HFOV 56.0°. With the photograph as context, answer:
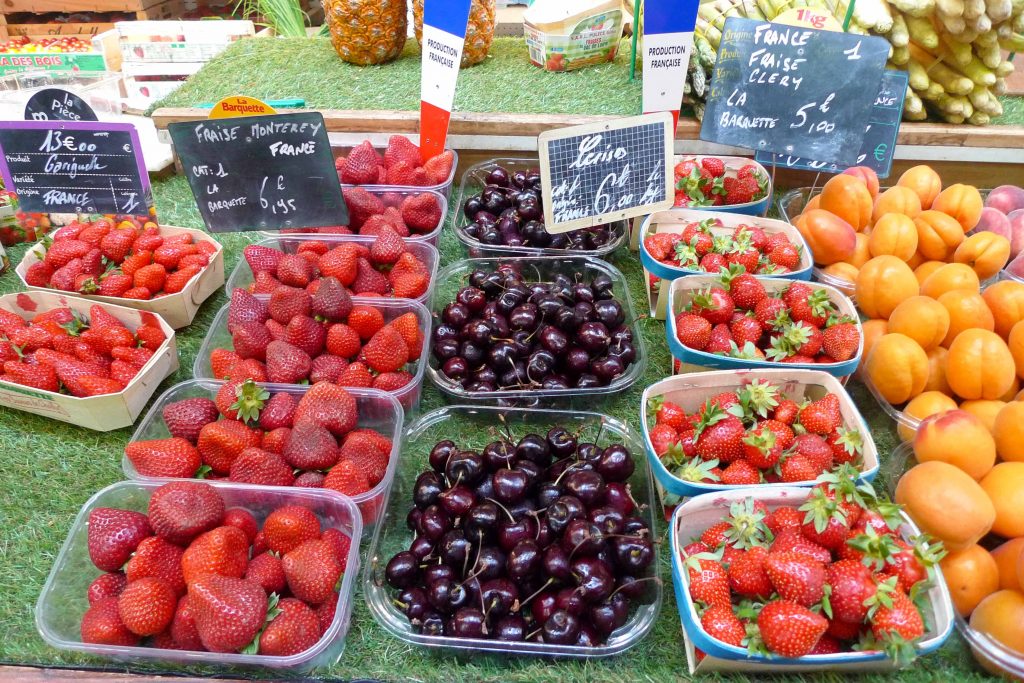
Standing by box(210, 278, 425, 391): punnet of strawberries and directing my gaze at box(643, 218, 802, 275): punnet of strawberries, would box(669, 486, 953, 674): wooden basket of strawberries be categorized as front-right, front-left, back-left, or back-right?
front-right

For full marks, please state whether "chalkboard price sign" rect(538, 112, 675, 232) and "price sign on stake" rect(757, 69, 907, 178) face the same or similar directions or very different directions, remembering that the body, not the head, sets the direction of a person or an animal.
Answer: same or similar directions

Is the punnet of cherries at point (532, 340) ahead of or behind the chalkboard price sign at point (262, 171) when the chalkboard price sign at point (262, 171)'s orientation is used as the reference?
ahead

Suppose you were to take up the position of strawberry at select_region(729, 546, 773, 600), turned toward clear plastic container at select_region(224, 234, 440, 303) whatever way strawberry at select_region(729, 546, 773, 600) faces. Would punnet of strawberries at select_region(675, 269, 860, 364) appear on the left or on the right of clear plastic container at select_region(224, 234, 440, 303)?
right

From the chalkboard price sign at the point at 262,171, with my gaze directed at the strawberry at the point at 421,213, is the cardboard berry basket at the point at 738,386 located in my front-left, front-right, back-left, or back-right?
front-right

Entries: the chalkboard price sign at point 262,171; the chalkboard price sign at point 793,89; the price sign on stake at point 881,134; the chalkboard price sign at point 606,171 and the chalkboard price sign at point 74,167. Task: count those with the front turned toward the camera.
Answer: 5

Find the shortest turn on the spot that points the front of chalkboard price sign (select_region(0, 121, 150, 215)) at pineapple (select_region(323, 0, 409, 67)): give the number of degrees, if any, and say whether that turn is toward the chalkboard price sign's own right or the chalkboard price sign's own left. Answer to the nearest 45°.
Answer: approximately 135° to the chalkboard price sign's own left

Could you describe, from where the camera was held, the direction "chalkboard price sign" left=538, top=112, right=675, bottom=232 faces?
facing the viewer

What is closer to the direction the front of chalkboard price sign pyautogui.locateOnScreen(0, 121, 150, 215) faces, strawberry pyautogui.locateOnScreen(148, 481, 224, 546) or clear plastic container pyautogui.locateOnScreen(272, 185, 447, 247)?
the strawberry

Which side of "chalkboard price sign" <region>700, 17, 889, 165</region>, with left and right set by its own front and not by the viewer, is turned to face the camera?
front

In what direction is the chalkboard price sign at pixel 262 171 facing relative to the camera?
toward the camera

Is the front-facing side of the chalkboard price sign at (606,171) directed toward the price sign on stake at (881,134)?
no

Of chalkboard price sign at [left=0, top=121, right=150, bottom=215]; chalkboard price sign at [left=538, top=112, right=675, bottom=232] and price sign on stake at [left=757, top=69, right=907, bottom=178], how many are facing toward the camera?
3

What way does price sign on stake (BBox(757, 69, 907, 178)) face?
toward the camera

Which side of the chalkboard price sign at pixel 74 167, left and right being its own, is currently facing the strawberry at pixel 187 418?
front
